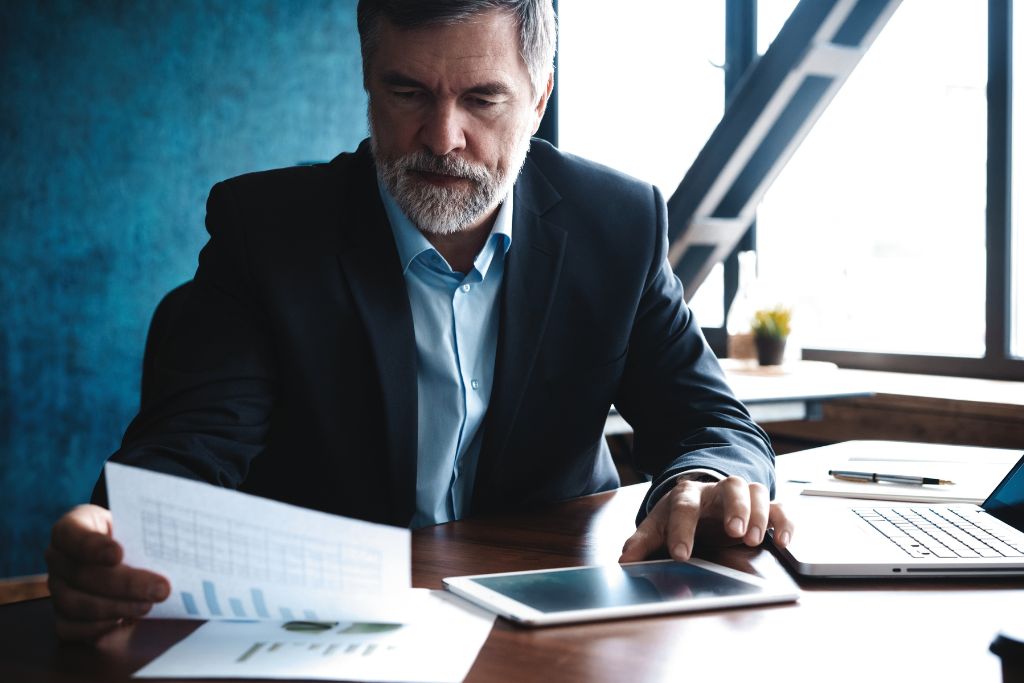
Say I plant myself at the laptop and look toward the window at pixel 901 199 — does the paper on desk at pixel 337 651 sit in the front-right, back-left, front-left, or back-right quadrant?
back-left

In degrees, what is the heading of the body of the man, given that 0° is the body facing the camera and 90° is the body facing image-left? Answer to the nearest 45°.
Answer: approximately 0°

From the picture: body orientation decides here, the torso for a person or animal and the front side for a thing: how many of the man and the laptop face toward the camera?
1

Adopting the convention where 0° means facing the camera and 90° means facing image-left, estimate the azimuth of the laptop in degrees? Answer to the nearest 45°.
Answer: approximately 90°

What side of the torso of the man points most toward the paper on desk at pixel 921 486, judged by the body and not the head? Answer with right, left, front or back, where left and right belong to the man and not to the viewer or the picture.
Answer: left

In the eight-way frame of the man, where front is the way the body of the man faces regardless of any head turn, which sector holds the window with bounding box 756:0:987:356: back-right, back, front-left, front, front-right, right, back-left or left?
back-left

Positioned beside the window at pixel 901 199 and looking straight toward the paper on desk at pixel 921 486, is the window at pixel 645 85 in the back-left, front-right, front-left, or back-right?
back-right

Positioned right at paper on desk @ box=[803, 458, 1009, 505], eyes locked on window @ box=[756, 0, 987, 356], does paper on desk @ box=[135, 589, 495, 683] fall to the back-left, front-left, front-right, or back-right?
back-left
